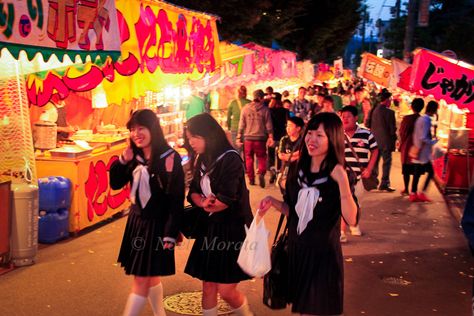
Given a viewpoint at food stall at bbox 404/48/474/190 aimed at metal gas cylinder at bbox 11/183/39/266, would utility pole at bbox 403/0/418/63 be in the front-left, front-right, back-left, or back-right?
back-right

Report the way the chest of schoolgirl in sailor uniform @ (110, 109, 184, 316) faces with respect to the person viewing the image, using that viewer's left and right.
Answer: facing the viewer and to the left of the viewer

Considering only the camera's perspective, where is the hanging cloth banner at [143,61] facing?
facing the viewer and to the right of the viewer

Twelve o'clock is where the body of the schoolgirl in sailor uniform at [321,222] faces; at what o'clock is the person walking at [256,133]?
The person walking is roughly at 4 o'clock from the schoolgirl in sailor uniform.

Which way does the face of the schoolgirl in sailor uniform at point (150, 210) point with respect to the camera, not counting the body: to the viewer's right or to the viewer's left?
to the viewer's right

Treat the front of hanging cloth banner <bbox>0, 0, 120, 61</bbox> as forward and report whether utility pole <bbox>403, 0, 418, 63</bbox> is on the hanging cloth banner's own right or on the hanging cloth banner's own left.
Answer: on the hanging cloth banner's own left

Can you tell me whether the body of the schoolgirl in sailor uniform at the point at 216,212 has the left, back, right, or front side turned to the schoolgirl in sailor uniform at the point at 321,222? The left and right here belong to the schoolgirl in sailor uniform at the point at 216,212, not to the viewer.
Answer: left

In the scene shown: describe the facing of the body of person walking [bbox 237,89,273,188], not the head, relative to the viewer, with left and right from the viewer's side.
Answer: facing away from the viewer
